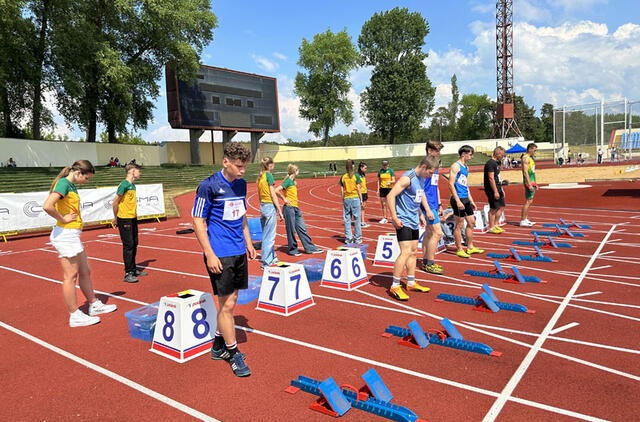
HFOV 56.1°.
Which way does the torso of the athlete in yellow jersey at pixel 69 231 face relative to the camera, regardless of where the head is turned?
to the viewer's right

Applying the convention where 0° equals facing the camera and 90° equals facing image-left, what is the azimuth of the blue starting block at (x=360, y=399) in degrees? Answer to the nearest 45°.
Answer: approximately 315°

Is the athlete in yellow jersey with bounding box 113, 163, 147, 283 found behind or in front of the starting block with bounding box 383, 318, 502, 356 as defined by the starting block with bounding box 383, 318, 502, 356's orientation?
behind

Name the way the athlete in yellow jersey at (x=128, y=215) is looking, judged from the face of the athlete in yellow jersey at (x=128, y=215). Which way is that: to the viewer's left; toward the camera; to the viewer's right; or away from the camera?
to the viewer's right

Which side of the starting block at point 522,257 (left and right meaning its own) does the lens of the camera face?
right

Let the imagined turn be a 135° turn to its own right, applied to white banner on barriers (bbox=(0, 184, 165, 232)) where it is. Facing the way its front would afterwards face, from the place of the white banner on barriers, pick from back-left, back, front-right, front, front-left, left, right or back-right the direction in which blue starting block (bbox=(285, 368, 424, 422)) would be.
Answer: back-left

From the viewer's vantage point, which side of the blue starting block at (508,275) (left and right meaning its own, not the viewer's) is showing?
right

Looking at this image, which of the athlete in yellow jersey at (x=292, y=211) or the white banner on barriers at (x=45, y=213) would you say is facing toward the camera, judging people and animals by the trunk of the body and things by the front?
the white banner on barriers

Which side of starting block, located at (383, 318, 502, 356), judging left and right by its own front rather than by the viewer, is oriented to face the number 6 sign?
back

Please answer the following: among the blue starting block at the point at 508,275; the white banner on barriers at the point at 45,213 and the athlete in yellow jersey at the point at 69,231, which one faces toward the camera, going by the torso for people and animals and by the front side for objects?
the white banner on barriers

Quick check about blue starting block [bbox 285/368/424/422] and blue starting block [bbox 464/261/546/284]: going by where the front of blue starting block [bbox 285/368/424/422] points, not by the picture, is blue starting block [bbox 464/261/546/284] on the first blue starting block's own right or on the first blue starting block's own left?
on the first blue starting block's own left
